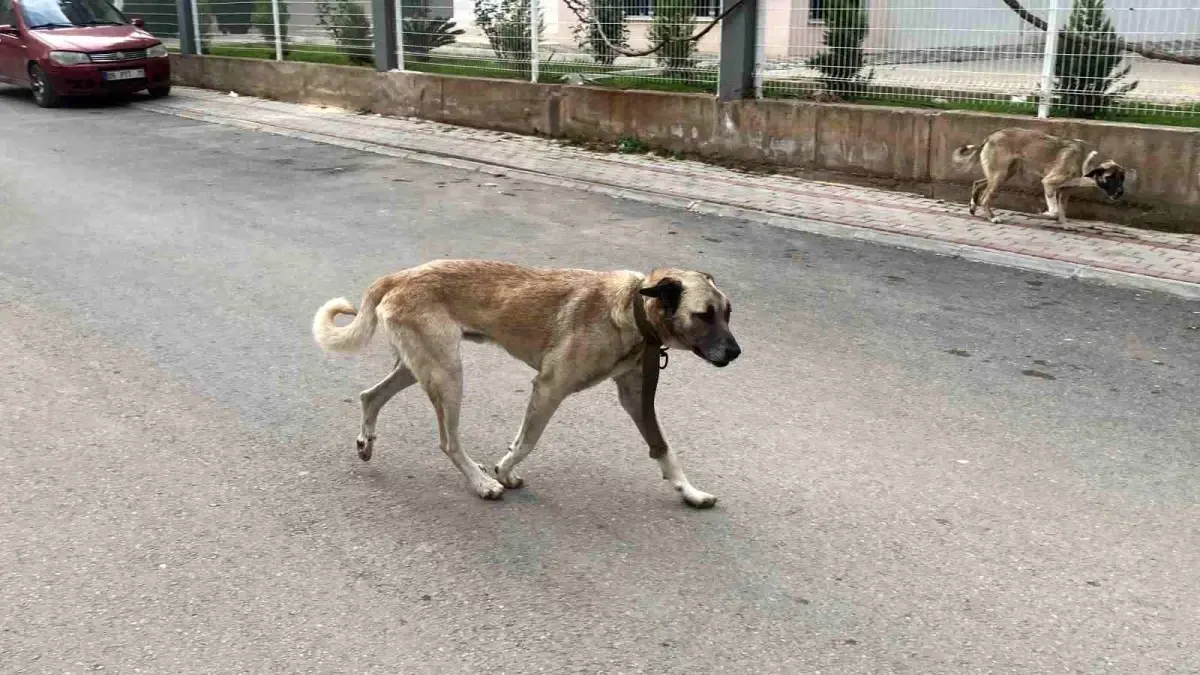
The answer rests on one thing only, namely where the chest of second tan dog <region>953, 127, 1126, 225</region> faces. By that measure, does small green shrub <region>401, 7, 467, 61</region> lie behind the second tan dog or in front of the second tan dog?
behind

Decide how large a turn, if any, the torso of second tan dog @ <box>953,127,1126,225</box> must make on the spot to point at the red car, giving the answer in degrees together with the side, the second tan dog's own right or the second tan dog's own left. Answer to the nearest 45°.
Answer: approximately 180°

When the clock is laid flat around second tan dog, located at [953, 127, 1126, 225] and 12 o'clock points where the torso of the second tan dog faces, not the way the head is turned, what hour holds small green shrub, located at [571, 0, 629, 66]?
The small green shrub is roughly at 7 o'clock from the second tan dog.

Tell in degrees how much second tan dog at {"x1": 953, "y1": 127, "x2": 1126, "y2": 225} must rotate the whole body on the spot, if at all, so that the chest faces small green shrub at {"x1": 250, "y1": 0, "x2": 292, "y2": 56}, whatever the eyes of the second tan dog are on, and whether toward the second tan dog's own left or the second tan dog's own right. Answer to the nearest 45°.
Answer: approximately 135° to the second tan dog's own left

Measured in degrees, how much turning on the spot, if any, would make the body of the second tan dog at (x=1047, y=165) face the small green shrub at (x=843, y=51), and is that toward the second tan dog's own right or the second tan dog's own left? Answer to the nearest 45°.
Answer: approximately 135° to the second tan dog's own left

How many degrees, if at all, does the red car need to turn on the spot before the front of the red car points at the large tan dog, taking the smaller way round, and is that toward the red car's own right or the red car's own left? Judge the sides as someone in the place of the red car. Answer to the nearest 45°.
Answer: approximately 45° to the red car's own right

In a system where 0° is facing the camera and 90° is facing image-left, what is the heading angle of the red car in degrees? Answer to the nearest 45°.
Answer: approximately 315°

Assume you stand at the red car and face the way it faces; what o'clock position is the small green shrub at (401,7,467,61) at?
The small green shrub is roughly at 12 o'clock from the red car.

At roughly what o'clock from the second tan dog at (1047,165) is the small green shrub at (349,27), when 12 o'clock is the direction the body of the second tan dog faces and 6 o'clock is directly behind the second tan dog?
The small green shrub is roughly at 7 o'clock from the second tan dog.

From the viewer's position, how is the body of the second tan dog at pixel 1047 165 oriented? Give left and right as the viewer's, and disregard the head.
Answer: facing to the right of the viewer

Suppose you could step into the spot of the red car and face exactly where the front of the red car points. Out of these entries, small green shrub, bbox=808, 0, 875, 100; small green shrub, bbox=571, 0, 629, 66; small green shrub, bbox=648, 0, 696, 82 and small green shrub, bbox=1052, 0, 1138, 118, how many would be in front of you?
4

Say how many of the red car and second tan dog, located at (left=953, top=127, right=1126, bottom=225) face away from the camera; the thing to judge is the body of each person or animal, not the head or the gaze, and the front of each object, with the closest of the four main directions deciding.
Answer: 0
